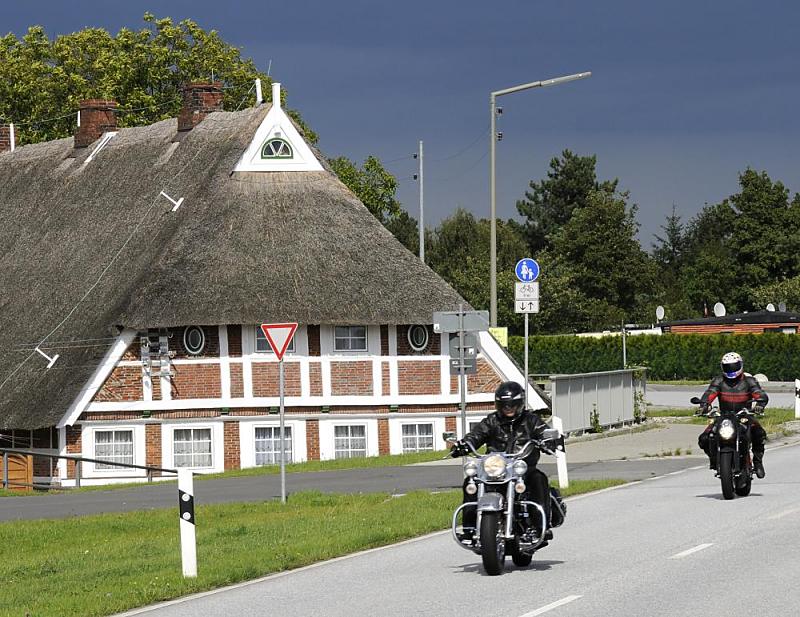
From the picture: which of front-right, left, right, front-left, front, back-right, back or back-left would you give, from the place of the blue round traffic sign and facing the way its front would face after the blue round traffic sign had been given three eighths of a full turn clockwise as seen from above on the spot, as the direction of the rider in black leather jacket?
back-left

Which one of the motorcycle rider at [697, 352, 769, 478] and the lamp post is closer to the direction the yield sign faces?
the motorcycle rider

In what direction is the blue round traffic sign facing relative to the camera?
toward the camera

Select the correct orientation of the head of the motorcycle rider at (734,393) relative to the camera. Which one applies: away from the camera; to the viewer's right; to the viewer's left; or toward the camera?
toward the camera

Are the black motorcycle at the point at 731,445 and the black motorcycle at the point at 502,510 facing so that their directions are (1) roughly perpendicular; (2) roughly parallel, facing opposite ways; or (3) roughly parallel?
roughly parallel

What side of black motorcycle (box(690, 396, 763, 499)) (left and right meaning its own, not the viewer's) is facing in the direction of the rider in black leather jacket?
front

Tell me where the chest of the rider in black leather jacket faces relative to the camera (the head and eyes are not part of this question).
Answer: toward the camera

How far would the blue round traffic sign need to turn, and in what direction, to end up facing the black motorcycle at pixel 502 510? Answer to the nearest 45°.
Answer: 0° — it already faces it

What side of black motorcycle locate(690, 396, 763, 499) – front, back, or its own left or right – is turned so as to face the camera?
front

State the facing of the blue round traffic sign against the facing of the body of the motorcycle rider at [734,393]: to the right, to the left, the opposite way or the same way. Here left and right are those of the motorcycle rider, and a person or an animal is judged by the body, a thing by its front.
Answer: the same way

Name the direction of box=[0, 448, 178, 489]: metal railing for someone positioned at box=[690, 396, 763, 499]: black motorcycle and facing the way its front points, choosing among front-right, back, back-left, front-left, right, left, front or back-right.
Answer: back-right

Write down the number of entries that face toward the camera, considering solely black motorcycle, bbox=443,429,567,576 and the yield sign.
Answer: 2

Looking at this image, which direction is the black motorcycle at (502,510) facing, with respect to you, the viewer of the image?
facing the viewer

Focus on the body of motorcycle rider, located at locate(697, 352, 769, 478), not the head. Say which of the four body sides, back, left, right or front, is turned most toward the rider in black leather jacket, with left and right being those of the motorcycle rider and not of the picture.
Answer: front

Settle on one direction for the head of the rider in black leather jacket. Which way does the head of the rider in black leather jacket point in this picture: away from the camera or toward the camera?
toward the camera

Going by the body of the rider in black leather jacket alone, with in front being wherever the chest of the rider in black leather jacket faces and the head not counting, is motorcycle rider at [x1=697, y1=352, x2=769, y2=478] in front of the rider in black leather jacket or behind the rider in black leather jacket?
behind
